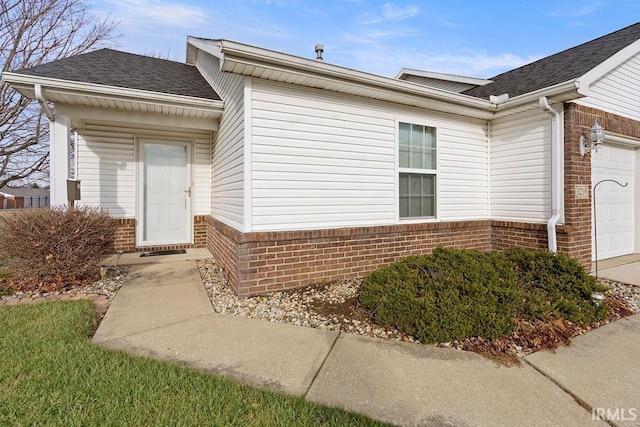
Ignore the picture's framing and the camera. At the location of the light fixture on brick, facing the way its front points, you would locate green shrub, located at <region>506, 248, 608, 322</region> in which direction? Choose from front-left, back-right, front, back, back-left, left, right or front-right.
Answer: front-right

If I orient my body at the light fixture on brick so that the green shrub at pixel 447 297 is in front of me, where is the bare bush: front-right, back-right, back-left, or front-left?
front-right

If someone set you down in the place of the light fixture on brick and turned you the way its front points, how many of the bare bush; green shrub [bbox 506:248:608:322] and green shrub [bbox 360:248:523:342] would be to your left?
0

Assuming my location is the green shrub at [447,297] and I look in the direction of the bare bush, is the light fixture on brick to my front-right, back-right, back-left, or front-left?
back-right

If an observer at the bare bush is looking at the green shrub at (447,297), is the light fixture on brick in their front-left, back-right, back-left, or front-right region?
front-left

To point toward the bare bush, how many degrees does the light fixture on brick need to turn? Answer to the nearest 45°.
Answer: approximately 90° to its right

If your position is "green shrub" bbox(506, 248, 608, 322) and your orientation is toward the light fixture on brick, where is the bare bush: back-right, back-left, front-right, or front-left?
back-left

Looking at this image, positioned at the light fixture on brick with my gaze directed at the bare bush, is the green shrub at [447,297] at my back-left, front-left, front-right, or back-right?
front-left

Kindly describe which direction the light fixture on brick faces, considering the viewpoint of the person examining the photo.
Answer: facing the viewer and to the right of the viewer

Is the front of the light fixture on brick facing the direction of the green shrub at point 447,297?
no
